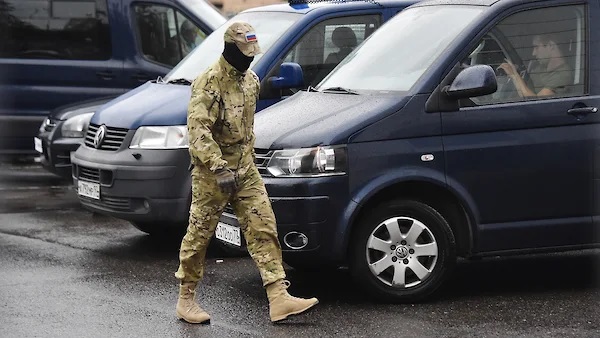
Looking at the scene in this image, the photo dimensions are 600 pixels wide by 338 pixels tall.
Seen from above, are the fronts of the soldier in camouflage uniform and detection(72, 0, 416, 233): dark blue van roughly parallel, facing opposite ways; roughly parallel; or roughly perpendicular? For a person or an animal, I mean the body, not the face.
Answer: roughly perpendicular

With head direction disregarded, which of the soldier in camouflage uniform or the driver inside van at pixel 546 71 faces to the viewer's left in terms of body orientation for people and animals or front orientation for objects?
the driver inside van

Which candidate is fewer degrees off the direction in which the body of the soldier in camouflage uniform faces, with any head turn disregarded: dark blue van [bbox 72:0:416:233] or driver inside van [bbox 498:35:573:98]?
the driver inside van

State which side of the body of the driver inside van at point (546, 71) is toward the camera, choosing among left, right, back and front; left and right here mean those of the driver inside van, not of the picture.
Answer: left

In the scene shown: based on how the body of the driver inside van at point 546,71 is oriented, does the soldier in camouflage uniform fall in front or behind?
in front

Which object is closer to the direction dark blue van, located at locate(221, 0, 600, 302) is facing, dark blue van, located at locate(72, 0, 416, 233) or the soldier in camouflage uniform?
the soldier in camouflage uniform
